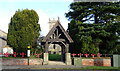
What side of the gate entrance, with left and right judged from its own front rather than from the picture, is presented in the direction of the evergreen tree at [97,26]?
left

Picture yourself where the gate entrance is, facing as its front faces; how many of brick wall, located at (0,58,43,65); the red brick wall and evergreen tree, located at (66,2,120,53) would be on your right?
1

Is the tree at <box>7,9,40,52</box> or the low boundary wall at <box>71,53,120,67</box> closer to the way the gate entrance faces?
the low boundary wall

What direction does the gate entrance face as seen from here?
toward the camera

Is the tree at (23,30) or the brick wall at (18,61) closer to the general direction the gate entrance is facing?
the brick wall

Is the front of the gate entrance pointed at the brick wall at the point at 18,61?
no

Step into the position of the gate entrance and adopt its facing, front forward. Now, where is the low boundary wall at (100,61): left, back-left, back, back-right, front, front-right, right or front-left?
left

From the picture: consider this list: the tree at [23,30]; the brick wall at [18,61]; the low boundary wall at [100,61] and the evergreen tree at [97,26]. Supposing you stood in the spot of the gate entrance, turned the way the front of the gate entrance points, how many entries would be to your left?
2

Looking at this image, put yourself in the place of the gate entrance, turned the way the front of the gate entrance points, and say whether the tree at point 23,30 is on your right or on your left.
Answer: on your right

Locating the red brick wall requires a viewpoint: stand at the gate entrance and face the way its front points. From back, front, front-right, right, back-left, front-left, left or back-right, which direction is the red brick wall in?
left

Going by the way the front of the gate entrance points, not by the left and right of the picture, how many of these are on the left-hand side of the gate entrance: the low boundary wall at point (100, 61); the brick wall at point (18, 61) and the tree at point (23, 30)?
1
